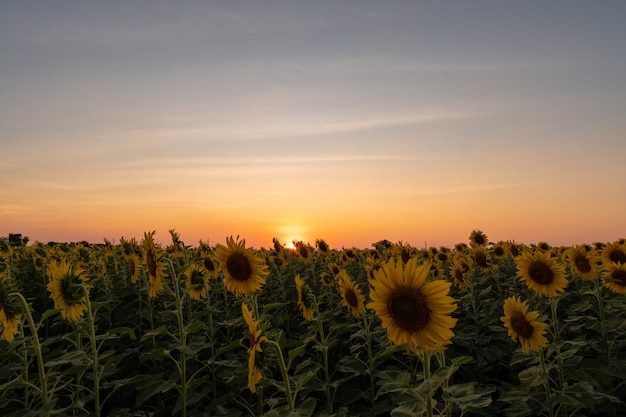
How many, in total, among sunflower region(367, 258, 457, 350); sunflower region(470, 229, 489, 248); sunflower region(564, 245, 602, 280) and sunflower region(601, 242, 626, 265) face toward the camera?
4

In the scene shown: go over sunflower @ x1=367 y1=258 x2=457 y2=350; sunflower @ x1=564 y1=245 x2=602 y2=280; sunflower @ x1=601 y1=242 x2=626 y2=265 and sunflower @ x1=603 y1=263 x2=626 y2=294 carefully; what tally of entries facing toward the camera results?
4

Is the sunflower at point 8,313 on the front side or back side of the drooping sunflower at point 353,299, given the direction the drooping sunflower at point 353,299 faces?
on the front side

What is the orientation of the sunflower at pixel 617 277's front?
toward the camera

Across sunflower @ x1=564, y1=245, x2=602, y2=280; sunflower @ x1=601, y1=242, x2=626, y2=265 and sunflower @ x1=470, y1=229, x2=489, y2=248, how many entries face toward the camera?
3

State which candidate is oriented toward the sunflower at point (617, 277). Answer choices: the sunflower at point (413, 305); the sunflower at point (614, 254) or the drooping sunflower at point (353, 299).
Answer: the sunflower at point (614, 254)

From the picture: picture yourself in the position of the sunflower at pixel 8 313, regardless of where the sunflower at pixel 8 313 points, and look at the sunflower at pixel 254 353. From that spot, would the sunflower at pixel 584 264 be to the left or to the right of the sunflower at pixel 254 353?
left

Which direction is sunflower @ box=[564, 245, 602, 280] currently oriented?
toward the camera

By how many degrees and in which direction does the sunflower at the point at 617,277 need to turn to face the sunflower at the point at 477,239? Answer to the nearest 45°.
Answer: approximately 135° to its right

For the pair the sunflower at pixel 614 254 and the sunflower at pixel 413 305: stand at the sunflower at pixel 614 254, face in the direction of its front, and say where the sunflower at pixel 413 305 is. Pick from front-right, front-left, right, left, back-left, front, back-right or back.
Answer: front

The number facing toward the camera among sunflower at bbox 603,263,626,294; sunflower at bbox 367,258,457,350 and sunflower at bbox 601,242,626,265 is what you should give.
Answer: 3

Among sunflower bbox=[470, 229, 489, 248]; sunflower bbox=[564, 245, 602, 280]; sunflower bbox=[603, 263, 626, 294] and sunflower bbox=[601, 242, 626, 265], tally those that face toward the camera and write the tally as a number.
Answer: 4

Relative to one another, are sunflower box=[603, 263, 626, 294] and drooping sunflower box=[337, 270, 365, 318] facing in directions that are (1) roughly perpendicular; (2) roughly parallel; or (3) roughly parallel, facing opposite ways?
roughly parallel
